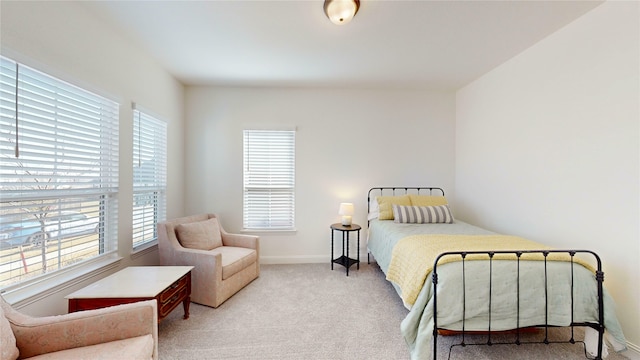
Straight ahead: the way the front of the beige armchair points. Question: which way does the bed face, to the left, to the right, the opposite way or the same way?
to the right

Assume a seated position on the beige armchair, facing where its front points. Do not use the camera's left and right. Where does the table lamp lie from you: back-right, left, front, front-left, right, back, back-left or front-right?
front-left

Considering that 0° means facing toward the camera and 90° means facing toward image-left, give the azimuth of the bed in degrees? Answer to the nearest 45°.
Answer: approximately 0°

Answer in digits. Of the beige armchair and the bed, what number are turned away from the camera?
0

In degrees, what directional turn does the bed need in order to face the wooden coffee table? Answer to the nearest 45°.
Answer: approximately 45° to its right

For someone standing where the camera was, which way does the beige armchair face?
facing the viewer and to the right of the viewer

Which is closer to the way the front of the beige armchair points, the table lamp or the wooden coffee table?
the table lamp

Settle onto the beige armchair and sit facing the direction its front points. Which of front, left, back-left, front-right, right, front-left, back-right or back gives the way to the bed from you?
front

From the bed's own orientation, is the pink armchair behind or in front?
in front

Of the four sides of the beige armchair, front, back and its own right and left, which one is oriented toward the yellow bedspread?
front
